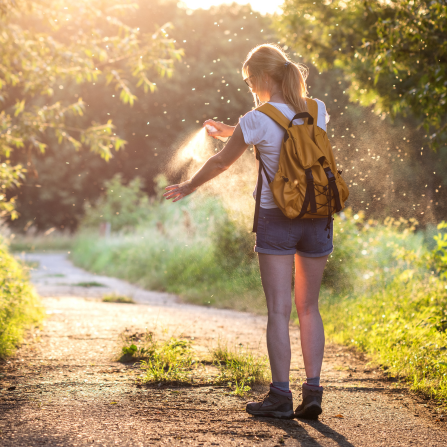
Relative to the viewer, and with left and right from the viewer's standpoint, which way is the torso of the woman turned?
facing away from the viewer and to the left of the viewer

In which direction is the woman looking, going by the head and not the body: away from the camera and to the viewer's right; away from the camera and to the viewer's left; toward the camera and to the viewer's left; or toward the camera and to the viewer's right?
away from the camera and to the viewer's left

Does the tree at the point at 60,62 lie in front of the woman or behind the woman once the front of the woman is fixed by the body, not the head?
in front
